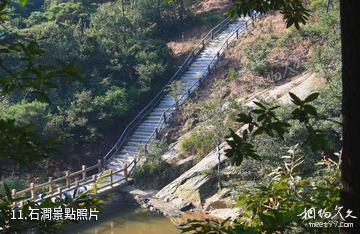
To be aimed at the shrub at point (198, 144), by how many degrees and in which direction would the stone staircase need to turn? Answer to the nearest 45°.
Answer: approximately 45° to its left

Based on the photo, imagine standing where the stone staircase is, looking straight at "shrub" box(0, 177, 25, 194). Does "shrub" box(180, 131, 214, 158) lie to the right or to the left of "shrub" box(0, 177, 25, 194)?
left

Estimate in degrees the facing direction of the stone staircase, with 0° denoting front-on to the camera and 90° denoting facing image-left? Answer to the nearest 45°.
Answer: approximately 45°

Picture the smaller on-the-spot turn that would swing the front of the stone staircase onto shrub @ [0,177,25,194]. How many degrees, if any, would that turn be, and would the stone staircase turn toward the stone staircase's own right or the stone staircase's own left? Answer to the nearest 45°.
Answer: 0° — it already faces it

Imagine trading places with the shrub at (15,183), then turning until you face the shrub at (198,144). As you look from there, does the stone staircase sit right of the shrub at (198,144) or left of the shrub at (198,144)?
left
